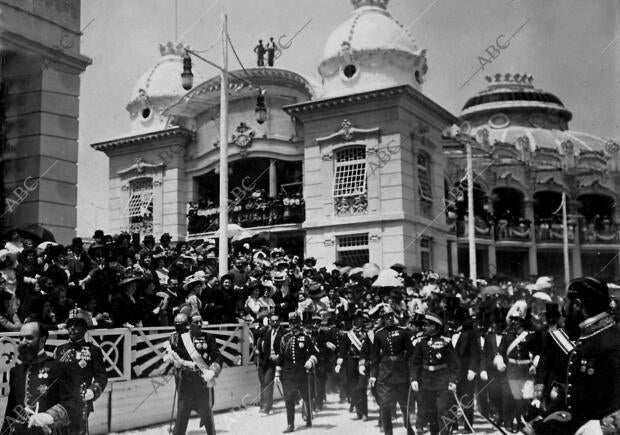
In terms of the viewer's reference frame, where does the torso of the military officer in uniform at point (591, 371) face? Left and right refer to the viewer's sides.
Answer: facing to the left of the viewer

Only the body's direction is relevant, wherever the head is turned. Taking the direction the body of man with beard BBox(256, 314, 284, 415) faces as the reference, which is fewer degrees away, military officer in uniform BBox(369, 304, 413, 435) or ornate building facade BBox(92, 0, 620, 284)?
the military officer in uniform

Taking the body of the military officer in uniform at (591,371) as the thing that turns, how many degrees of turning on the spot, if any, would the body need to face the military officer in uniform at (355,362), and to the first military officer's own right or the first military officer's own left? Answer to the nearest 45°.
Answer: approximately 45° to the first military officer's own right

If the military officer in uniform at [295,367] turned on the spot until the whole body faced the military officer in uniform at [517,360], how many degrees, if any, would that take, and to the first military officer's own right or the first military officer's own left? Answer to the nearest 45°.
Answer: approximately 90° to the first military officer's own left

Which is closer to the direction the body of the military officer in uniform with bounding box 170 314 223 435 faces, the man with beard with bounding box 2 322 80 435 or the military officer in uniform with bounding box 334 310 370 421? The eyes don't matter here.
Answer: the man with beard
